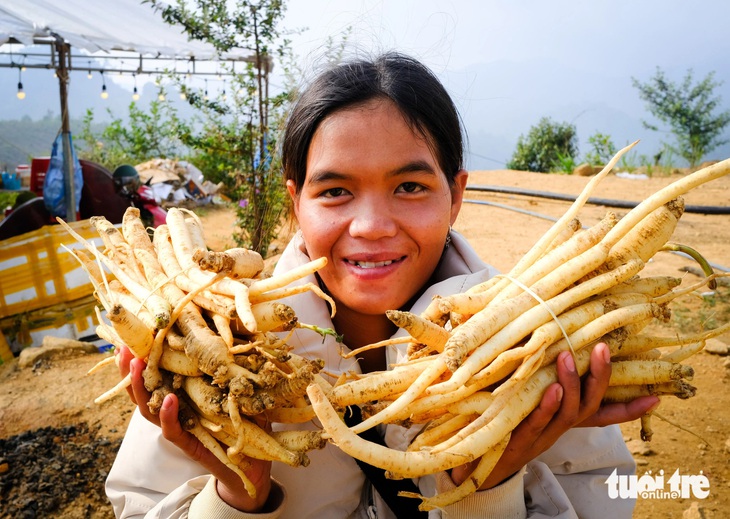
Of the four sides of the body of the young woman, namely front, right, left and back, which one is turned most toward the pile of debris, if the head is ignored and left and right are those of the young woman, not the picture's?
back

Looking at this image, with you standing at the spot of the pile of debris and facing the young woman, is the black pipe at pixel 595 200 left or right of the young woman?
left

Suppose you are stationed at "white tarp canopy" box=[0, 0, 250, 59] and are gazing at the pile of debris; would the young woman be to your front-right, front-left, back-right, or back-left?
back-right

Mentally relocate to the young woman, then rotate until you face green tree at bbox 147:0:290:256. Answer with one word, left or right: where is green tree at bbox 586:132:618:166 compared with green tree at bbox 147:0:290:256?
right

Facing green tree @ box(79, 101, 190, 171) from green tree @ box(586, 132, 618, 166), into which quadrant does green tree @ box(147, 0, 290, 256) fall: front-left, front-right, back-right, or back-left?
front-left

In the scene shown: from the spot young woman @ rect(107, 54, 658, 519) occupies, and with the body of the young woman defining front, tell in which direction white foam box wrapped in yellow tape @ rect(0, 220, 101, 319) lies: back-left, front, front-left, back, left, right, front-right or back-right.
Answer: back-right

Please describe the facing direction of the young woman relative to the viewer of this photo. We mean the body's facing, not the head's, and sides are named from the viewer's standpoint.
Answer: facing the viewer

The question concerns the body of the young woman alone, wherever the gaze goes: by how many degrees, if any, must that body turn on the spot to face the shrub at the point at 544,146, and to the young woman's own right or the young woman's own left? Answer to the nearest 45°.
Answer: approximately 180°

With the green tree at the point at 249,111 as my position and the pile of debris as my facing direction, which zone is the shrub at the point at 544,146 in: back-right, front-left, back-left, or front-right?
front-right

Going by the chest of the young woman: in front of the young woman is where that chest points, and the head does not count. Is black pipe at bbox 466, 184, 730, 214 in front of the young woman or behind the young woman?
behind
